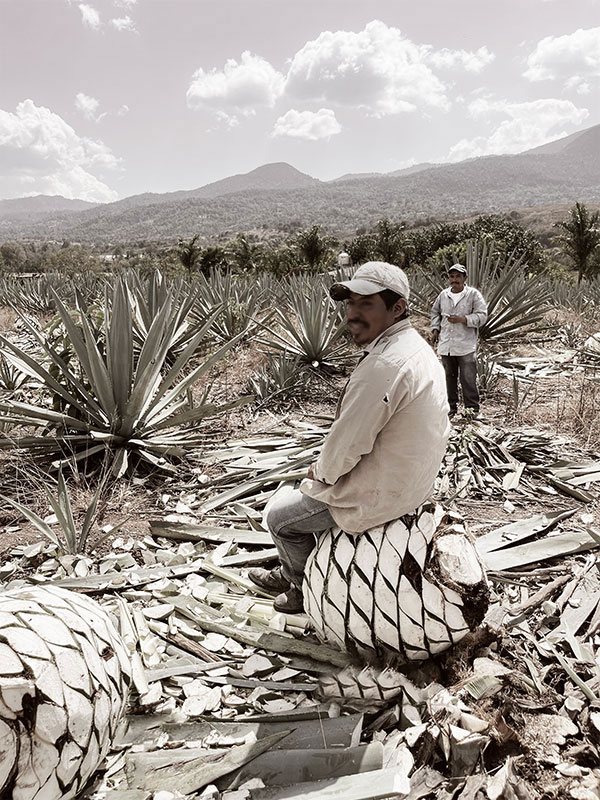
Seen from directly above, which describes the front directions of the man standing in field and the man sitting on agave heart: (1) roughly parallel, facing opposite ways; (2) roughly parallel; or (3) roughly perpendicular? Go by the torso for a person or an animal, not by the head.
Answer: roughly perpendicular

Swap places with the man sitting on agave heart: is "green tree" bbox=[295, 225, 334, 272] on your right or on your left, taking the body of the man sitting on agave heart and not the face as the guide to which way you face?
on your right

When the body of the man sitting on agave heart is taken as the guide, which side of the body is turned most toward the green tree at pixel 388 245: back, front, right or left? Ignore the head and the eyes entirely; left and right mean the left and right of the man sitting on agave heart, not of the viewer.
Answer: right

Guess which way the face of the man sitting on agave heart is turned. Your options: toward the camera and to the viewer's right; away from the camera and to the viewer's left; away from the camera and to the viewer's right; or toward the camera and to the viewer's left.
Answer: toward the camera and to the viewer's left

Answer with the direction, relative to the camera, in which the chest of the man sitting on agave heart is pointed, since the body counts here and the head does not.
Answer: to the viewer's left

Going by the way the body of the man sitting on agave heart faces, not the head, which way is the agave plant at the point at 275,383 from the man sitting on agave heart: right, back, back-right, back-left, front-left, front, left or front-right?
right

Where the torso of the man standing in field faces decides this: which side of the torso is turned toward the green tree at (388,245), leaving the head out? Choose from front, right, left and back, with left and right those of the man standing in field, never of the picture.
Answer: back

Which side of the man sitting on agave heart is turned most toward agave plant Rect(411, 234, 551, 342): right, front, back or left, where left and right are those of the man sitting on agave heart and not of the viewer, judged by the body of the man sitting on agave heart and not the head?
right

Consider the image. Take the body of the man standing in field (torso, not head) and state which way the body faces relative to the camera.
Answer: toward the camera

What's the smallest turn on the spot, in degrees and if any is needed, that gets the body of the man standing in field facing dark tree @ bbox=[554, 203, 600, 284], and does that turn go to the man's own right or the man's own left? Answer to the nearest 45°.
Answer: approximately 180°
